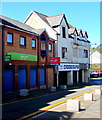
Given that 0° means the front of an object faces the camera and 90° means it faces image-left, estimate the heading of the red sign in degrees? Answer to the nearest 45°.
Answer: approximately 0°

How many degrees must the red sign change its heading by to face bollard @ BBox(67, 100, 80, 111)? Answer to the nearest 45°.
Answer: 0° — it already faces it
